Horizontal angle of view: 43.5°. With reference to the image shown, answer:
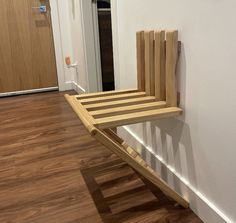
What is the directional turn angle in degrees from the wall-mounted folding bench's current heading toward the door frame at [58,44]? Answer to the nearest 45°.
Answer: approximately 135° to its right

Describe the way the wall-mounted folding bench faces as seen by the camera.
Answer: facing the viewer and to the left of the viewer

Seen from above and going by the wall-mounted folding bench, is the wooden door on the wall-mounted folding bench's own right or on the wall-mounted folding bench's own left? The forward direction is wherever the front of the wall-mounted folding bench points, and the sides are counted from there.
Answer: on the wall-mounted folding bench's own right
